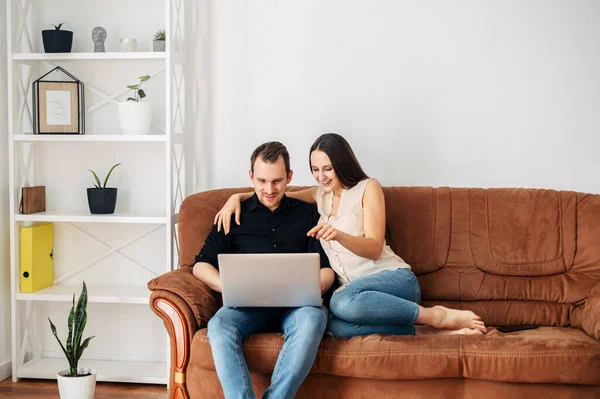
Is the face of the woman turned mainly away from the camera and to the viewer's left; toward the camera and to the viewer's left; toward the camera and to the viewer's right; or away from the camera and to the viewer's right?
toward the camera and to the viewer's left

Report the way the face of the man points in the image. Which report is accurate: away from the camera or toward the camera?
toward the camera

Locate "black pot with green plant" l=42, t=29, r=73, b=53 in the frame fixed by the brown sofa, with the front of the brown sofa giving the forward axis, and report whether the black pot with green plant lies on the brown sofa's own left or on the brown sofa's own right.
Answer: on the brown sofa's own right

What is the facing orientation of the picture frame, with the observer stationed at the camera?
facing the viewer

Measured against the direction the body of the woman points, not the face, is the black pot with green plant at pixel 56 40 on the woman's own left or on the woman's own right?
on the woman's own right

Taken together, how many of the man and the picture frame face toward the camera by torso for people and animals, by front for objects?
2

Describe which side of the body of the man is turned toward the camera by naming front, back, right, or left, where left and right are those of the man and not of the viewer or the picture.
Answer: front

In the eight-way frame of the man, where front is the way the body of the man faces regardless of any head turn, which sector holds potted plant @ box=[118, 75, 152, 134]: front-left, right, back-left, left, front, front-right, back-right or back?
back-right

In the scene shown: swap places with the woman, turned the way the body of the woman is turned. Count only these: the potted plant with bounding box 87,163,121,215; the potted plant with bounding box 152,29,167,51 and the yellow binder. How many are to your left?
0

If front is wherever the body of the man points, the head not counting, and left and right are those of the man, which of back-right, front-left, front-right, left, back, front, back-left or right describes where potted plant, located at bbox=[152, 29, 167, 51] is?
back-right

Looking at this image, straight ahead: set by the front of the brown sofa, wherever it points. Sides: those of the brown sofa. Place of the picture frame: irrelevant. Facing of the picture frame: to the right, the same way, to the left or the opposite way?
the same way

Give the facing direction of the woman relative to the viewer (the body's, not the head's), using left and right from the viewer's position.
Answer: facing the viewer and to the left of the viewer

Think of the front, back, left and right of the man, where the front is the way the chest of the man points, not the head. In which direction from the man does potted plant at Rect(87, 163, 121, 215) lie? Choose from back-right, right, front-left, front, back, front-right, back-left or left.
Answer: back-right

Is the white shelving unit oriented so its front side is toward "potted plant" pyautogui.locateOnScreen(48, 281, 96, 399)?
yes

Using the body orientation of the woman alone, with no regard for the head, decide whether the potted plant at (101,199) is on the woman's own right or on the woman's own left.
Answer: on the woman's own right
